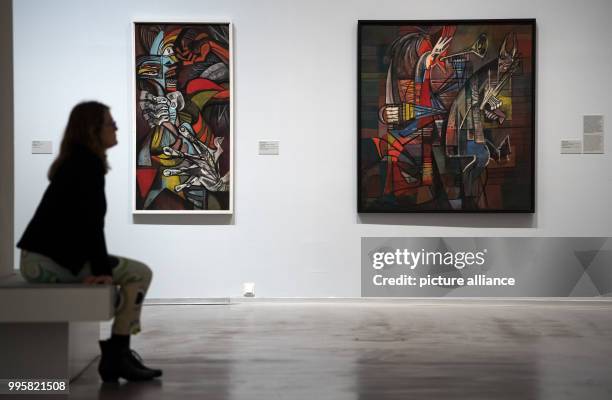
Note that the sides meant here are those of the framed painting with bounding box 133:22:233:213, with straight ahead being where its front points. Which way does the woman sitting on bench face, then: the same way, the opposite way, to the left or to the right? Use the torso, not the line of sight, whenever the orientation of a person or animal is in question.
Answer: to the left

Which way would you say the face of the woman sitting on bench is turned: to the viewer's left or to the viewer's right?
to the viewer's right

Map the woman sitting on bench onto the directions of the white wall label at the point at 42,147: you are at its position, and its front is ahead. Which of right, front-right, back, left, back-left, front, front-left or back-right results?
front

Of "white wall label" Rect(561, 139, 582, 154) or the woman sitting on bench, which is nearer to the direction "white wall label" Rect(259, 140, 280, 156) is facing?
the woman sitting on bench

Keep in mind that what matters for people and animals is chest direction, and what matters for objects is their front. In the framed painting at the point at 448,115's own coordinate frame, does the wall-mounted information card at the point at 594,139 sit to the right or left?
on its left

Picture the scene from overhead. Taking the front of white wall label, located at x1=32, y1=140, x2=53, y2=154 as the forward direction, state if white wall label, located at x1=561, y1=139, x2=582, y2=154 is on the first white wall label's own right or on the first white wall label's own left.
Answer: on the first white wall label's own left

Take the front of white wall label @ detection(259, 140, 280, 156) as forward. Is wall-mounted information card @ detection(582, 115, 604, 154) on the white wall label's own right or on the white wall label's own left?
on the white wall label's own left

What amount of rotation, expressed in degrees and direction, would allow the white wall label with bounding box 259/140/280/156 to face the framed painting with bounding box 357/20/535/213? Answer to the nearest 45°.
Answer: approximately 90° to its left

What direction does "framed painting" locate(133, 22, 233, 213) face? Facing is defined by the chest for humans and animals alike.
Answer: toward the camera

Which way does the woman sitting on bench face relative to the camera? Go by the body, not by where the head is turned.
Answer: to the viewer's right

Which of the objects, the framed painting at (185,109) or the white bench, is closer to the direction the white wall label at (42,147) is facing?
the white bench

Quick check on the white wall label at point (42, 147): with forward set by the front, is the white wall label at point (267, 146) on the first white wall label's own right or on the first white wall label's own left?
on the first white wall label's own left

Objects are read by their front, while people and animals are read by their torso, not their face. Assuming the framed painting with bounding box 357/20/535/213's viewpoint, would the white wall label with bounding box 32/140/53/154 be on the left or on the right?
on its right

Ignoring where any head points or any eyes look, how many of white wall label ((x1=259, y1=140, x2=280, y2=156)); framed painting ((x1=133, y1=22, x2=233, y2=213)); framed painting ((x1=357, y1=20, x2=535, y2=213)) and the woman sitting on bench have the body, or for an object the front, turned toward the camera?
3

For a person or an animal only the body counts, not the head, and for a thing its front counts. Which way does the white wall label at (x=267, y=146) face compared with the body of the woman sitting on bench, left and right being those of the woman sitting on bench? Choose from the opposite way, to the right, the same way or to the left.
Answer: to the right

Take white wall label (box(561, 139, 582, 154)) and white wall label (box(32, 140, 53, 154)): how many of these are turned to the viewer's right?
0
